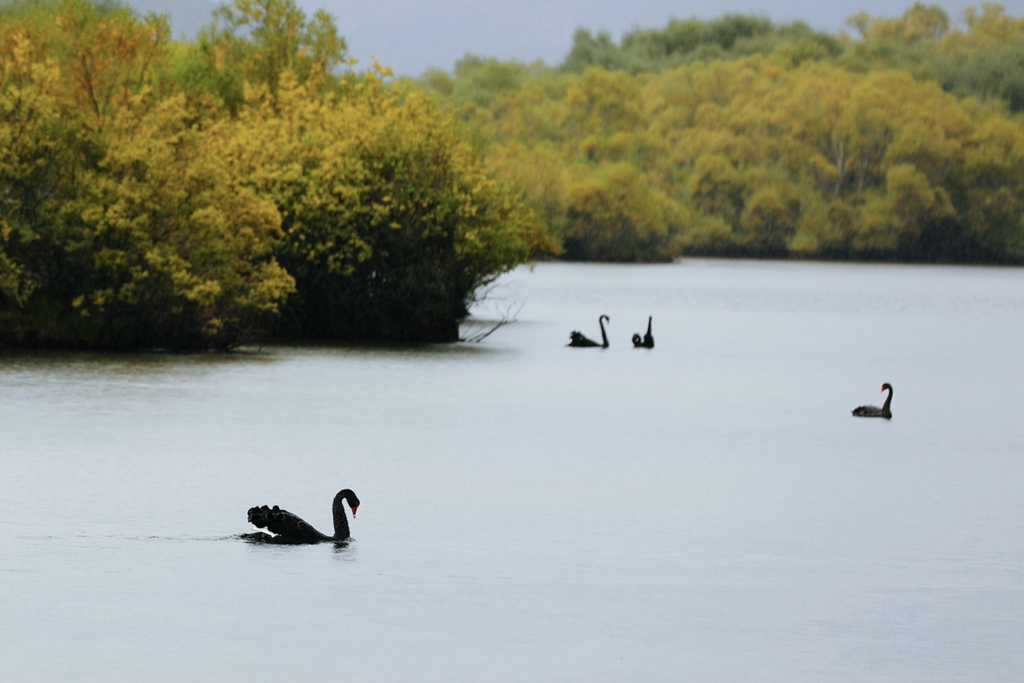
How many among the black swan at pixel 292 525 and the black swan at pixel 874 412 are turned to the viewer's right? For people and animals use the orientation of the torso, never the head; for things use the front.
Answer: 2

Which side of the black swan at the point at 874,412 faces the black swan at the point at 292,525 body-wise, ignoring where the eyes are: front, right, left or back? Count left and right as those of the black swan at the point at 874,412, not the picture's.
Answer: right

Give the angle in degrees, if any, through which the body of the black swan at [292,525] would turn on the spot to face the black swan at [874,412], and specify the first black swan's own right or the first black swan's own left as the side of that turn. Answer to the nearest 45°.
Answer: approximately 45° to the first black swan's own left

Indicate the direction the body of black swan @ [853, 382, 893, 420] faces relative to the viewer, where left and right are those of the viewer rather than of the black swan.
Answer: facing to the right of the viewer

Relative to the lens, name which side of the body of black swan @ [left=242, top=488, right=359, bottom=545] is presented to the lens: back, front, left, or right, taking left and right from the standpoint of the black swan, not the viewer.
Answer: right
